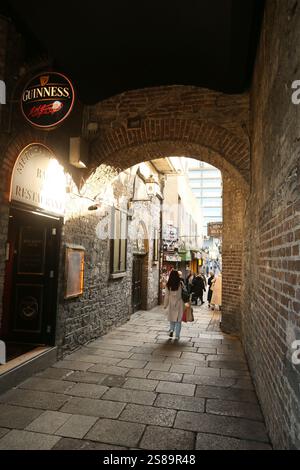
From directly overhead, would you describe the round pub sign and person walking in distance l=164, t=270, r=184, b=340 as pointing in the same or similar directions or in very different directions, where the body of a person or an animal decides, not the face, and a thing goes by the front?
very different directions

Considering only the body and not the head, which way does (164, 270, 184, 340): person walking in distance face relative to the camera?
away from the camera

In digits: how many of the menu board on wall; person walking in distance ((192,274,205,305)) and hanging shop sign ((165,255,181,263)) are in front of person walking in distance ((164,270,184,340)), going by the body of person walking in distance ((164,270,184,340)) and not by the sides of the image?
2

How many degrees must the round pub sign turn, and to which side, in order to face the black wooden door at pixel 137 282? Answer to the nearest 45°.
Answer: approximately 135° to its left

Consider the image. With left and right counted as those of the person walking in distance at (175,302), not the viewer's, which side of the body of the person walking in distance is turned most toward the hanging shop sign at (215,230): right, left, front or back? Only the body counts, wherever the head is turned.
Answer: front

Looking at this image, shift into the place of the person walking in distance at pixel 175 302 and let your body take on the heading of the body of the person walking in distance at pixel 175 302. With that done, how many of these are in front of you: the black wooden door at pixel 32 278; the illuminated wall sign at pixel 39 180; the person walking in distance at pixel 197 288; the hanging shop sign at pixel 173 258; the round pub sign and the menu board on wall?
2

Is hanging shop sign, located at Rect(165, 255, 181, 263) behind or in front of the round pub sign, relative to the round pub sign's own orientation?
behind

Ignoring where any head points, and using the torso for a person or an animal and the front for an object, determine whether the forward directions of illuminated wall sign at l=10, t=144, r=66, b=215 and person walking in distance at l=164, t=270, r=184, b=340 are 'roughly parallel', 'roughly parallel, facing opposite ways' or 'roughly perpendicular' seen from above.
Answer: roughly perpendicular
